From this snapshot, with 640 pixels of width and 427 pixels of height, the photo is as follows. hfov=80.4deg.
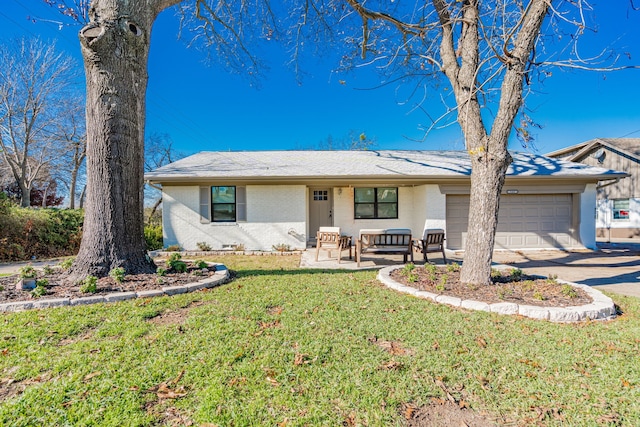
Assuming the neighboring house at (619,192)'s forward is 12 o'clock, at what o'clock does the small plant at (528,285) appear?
The small plant is roughly at 12 o'clock from the neighboring house.

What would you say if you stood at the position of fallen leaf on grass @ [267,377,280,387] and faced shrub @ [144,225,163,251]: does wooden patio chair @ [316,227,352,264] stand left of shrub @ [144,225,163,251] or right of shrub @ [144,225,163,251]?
right

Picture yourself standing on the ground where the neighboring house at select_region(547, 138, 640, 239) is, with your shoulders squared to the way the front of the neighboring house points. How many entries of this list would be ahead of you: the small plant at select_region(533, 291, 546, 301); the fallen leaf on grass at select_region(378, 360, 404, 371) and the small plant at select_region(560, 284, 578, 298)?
3

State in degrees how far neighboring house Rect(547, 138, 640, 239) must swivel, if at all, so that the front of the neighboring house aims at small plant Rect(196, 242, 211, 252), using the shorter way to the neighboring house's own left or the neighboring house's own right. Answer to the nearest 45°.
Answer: approximately 45° to the neighboring house's own right

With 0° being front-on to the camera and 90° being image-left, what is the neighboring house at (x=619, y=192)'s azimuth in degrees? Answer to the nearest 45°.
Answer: approximately 0°

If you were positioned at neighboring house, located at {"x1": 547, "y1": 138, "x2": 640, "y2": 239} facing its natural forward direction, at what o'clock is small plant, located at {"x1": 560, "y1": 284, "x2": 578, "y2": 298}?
The small plant is roughly at 12 o'clock from the neighboring house.

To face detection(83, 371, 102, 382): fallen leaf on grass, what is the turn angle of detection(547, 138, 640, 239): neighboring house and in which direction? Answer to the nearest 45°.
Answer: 0° — it already faces it
